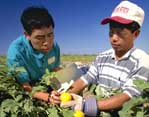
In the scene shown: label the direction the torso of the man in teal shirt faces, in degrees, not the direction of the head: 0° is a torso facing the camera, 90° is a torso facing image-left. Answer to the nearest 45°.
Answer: approximately 315°

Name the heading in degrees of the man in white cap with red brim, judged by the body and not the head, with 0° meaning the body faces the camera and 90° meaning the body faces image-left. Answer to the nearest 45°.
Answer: approximately 45°

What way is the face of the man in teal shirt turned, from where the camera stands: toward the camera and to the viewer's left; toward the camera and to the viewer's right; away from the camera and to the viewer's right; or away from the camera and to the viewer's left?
toward the camera and to the viewer's right

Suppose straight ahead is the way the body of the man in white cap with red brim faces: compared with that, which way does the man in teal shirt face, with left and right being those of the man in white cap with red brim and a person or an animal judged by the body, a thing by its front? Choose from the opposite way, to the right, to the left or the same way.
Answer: to the left

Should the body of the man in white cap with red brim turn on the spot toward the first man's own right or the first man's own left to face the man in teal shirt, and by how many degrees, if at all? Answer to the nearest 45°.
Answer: approximately 90° to the first man's own right
